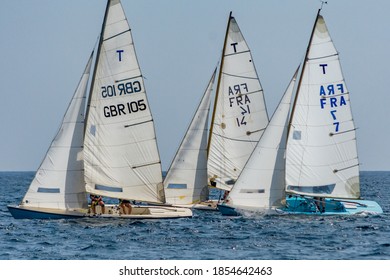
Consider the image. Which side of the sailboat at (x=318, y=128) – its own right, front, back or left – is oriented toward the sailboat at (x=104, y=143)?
front

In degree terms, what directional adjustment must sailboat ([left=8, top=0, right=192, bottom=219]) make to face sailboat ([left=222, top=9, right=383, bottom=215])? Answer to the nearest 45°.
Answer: approximately 180°

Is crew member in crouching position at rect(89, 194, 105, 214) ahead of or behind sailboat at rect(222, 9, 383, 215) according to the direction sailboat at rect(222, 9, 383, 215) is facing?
ahead

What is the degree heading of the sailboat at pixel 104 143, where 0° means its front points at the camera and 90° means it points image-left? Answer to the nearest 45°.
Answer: approximately 90°

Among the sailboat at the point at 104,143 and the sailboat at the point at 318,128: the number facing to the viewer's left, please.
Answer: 2

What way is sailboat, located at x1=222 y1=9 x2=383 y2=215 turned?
to the viewer's left

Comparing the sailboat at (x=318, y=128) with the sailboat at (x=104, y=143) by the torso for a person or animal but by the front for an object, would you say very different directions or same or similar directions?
same or similar directions
